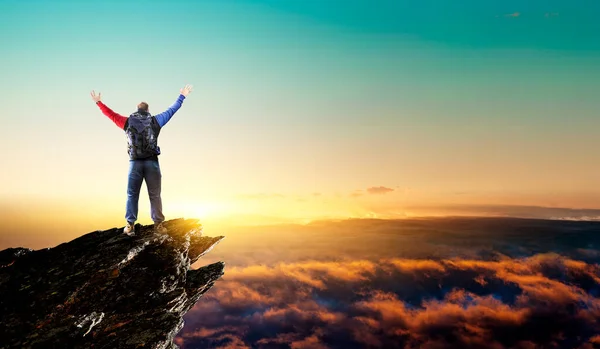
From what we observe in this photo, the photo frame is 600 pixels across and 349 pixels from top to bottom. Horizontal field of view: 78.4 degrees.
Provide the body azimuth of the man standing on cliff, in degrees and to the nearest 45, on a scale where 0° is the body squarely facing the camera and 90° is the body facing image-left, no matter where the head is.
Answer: approximately 180°
